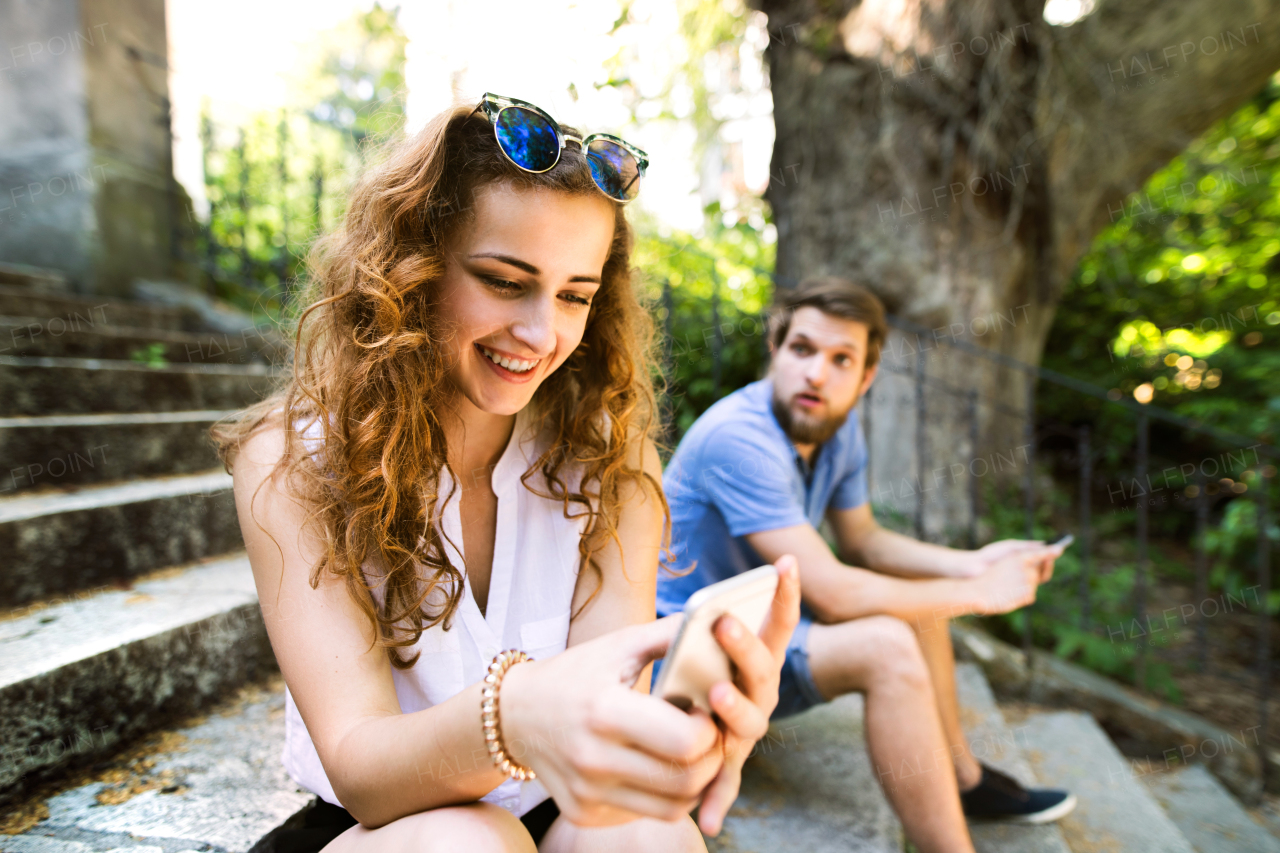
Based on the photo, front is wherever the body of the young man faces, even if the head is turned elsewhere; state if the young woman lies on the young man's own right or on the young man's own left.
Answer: on the young man's own right

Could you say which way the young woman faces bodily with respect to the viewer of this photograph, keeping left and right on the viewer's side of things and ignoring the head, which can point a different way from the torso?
facing the viewer and to the right of the viewer

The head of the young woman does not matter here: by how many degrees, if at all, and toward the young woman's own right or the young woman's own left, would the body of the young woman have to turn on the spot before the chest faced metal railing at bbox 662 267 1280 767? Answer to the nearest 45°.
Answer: approximately 90° to the young woman's own left

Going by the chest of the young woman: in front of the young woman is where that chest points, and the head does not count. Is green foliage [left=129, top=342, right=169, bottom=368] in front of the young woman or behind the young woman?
behind

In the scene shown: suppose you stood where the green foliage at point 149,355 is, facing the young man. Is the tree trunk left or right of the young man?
left

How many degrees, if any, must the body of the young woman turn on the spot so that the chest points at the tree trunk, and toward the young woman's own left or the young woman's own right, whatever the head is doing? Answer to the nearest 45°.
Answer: approximately 90° to the young woman's own left

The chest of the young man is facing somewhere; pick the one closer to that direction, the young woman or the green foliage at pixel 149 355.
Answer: the young woman

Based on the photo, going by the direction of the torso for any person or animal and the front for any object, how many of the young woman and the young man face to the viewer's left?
0
